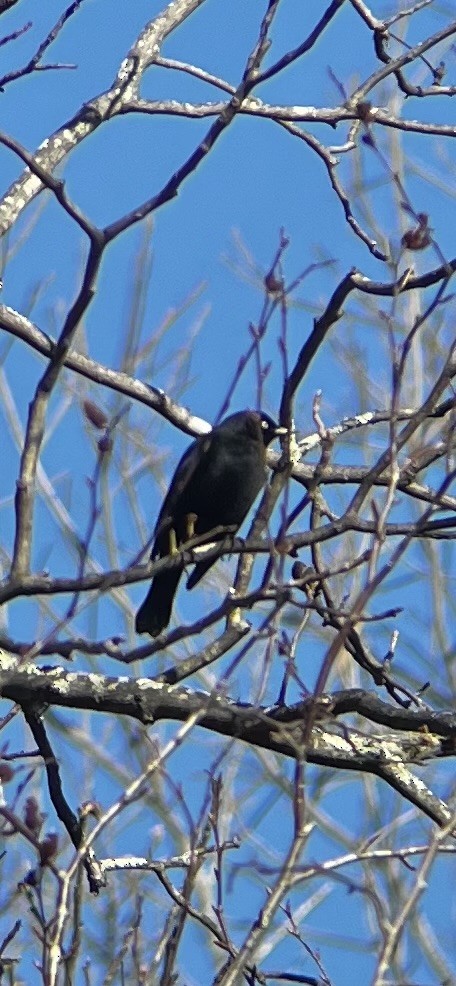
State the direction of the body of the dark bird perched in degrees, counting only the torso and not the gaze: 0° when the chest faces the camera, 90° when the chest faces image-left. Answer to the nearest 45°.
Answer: approximately 270°
